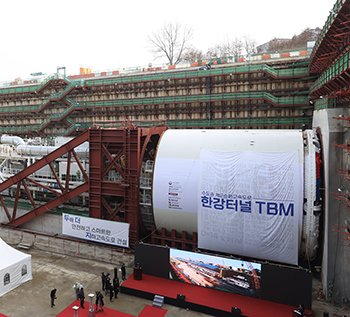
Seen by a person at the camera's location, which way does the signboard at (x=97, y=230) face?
facing the viewer and to the left of the viewer

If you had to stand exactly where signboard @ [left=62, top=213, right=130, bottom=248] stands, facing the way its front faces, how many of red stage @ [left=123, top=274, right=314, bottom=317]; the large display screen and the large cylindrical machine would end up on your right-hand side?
0

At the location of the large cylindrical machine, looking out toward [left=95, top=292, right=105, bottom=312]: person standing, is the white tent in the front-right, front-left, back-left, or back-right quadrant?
front-right

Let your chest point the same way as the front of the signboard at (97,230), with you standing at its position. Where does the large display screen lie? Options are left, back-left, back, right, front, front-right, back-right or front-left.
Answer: left

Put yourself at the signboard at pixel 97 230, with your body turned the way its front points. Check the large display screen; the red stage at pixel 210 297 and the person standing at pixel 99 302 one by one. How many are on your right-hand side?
0

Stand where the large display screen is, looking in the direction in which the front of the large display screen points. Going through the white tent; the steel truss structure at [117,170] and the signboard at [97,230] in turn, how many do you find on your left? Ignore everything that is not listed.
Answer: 0

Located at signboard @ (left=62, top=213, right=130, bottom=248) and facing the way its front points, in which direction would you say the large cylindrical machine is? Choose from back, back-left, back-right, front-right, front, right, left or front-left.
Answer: left

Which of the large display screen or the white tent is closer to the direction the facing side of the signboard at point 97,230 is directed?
the white tent

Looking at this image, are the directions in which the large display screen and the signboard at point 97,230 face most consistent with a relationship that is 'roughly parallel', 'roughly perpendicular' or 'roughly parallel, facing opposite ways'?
roughly parallel

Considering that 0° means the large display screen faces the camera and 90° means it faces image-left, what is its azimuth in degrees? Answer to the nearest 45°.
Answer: approximately 45°

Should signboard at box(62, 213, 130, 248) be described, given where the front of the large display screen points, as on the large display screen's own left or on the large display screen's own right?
on the large display screen's own right

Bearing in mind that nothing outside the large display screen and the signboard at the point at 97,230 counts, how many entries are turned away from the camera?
0

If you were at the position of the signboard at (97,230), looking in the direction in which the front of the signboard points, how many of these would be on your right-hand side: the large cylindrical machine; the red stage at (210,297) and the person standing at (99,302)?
0

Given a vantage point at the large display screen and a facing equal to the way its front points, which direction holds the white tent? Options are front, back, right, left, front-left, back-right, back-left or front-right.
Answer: front-right

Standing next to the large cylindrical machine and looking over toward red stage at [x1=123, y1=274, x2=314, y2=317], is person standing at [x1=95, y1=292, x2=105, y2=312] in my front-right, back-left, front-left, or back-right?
front-right
